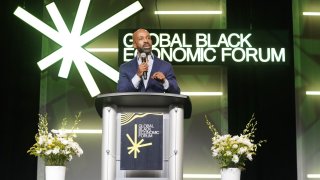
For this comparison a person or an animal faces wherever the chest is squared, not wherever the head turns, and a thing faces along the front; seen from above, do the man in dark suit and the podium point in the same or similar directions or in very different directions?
same or similar directions

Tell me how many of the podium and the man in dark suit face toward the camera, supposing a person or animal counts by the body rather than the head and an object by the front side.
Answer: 2

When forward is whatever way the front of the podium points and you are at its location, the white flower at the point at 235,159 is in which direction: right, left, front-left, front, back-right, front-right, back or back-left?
back-left

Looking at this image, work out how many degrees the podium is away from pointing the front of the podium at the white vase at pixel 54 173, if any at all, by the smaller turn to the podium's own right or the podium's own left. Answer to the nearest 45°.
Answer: approximately 135° to the podium's own right

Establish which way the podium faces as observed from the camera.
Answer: facing the viewer

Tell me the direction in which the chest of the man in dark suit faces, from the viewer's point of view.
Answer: toward the camera

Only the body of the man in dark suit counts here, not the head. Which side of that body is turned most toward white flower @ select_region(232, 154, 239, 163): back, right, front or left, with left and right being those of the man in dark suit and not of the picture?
left
